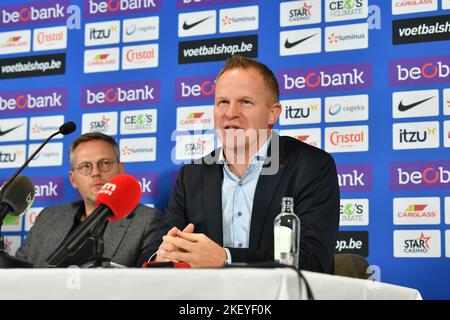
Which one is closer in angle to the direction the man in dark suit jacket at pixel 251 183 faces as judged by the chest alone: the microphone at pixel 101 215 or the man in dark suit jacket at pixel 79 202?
the microphone

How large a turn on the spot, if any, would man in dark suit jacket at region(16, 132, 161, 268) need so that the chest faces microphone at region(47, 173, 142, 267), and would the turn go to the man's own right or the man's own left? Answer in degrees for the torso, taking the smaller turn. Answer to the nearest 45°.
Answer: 0° — they already face it

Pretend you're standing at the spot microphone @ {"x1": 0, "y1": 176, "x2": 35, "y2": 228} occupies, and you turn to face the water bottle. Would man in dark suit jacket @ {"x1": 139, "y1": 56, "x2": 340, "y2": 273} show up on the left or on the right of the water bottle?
left

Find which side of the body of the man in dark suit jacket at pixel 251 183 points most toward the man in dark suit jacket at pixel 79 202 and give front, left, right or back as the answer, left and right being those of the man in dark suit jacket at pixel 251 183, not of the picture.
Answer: right

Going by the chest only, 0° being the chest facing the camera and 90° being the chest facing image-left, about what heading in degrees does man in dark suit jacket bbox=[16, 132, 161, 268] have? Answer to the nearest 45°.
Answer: approximately 0°

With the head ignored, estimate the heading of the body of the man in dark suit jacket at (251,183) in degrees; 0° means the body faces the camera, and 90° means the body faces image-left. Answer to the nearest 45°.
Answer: approximately 45°
